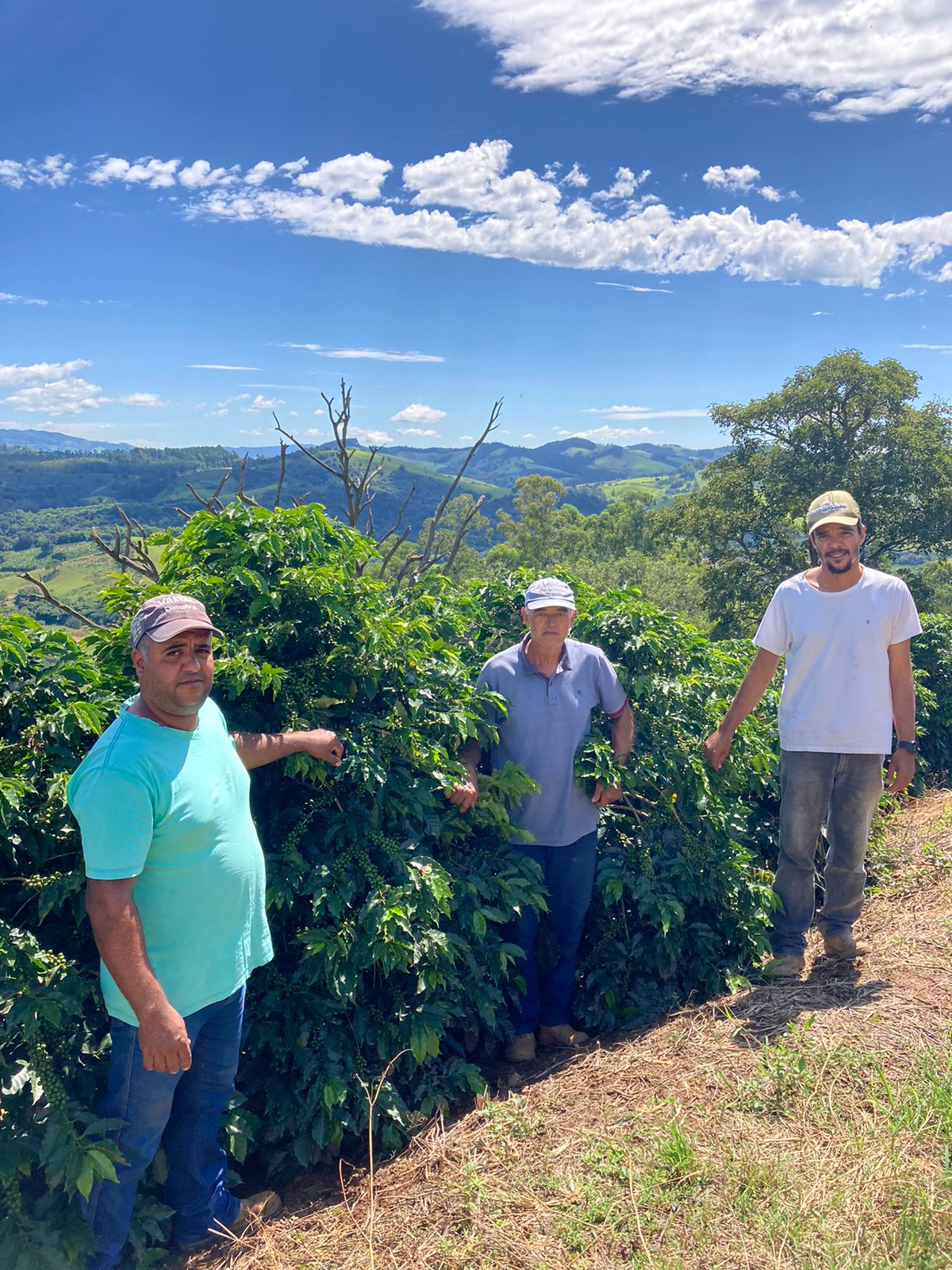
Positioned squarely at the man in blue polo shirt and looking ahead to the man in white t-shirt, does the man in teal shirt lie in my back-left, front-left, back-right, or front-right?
back-right

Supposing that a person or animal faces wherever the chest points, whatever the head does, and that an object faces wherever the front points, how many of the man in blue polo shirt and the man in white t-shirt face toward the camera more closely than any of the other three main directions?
2

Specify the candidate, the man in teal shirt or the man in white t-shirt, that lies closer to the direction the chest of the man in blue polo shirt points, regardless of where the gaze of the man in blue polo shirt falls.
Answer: the man in teal shirt

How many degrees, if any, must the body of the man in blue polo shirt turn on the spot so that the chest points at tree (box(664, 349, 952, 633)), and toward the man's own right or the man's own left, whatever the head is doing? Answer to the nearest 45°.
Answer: approximately 180°

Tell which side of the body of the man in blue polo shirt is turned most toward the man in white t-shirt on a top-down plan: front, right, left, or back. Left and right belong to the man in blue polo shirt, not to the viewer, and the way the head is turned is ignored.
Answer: left

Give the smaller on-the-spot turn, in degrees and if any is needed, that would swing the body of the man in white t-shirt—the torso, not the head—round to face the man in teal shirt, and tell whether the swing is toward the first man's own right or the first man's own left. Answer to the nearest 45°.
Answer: approximately 45° to the first man's own right

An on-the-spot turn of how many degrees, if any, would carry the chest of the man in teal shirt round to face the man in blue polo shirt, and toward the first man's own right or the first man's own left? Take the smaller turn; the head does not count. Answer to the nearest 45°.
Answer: approximately 90° to the first man's own left

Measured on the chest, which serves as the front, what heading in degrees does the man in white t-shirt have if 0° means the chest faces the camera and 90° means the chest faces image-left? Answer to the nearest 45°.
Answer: approximately 0°

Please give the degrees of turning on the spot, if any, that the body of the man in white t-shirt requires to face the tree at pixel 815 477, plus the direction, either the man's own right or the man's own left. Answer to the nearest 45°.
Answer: approximately 180°

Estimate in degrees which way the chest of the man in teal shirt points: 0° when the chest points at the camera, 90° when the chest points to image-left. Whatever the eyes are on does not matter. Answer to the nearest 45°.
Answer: approximately 315°
